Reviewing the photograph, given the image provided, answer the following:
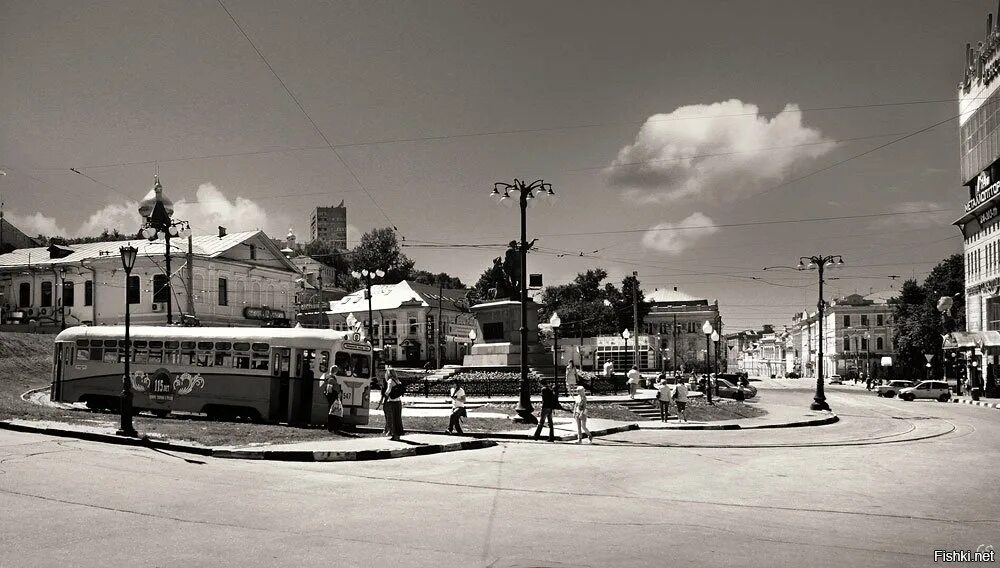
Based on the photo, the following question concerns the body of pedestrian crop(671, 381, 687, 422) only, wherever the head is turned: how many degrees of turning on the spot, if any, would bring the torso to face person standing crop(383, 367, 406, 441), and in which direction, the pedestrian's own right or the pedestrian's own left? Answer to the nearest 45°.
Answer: approximately 135° to the pedestrian's own left

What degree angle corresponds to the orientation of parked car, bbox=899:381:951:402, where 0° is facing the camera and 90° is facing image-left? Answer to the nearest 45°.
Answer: approximately 90°

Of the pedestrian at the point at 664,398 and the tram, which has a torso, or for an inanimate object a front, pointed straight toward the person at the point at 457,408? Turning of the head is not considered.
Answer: the tram

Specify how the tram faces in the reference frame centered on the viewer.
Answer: facing the viewer and to the right of the viewer

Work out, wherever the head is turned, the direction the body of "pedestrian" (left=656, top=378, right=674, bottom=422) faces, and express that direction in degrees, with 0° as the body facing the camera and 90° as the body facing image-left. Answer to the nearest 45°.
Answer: approximately 180°

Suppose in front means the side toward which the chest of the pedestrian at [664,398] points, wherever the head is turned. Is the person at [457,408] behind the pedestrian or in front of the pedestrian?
behind

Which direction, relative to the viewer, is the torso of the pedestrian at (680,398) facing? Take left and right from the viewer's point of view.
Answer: facing away from the viewer
